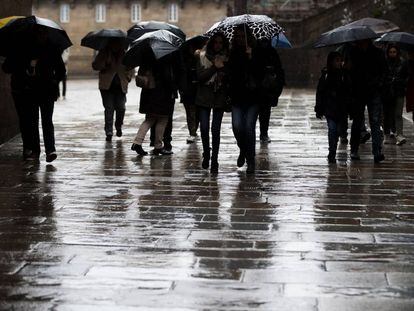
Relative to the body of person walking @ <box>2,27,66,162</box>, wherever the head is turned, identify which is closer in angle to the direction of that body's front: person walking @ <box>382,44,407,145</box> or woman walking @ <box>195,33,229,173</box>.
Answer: the woman walking

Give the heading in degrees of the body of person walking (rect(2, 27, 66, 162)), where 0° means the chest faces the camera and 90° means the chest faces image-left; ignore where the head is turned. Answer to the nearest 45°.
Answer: approximately 0°

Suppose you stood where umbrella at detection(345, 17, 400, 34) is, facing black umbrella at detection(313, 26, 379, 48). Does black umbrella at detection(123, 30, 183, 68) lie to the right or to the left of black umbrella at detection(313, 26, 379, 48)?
right

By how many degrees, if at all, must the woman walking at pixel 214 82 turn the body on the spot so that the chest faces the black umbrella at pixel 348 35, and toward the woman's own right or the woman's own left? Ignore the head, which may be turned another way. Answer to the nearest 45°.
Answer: approximately 135° to the woman's own left
